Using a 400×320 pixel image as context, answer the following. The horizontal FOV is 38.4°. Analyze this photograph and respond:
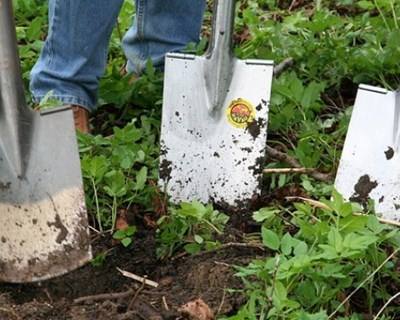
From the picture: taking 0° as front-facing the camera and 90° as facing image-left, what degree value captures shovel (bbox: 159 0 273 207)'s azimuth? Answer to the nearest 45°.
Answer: approximately 0°

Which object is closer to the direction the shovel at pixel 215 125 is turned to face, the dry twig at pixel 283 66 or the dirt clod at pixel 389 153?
the dirt clod

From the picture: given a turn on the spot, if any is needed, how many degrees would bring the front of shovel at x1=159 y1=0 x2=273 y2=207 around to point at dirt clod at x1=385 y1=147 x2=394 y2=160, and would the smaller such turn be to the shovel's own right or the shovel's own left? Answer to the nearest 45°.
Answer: approximately 90° to the shovel's own left

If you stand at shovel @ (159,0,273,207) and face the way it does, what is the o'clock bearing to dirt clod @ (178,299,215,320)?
The dirt clod is roughly at 12 o'clock from the shovel.

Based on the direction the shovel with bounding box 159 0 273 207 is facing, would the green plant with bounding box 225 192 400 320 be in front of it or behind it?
in front
